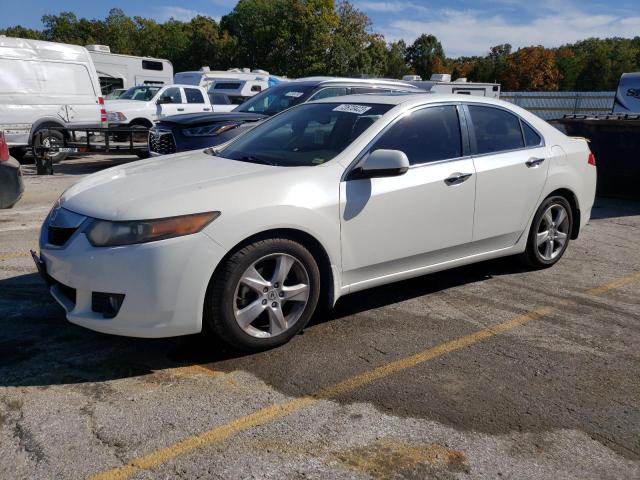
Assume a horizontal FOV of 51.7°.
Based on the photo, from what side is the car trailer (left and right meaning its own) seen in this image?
left

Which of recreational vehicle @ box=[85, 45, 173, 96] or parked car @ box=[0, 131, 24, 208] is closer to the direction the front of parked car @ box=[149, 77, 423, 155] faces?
the parked car

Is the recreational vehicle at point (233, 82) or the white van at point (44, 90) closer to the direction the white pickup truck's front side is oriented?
the white van

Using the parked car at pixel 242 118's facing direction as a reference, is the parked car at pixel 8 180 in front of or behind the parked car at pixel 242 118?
in front

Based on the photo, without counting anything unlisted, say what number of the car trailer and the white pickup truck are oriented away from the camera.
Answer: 0

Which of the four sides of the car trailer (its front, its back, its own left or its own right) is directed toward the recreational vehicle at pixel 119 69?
right

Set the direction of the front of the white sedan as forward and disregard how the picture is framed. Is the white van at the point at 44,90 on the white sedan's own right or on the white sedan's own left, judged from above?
on the white sedan's own right

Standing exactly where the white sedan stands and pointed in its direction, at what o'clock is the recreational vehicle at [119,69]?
The recreational vehicle is roughly at 4 o'clock from the white sedan.

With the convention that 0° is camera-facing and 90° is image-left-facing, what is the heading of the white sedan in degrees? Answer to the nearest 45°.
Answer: approximately 45°

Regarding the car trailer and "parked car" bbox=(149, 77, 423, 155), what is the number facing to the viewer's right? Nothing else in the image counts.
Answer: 0

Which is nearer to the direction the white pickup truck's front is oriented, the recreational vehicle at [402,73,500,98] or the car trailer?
the car trailer

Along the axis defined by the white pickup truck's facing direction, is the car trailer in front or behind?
in front

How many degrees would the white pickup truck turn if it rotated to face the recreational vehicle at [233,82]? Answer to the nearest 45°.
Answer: approximately 135° to its right
